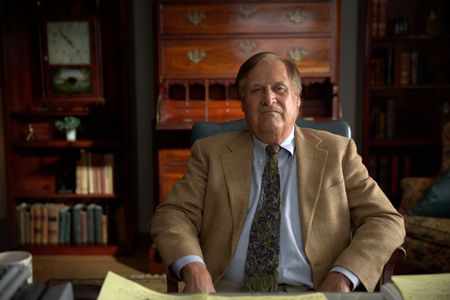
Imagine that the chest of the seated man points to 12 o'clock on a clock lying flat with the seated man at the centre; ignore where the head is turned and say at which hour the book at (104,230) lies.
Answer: The book is roughly at 5 o'clock from the seated man.

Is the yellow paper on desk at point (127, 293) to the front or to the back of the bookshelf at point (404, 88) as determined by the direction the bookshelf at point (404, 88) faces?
to the front

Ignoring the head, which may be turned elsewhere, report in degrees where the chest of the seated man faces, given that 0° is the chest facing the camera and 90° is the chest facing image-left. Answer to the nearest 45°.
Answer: approximately 0°

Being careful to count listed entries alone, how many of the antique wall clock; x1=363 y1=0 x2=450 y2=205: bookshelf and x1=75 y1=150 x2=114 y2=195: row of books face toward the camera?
3

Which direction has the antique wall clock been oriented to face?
toward the camera

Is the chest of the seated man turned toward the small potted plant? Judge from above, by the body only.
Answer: no

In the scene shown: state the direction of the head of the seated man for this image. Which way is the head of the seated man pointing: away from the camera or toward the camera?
toward the camera

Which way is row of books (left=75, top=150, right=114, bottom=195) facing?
toward the camera

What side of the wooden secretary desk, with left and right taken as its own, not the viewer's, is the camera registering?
front
